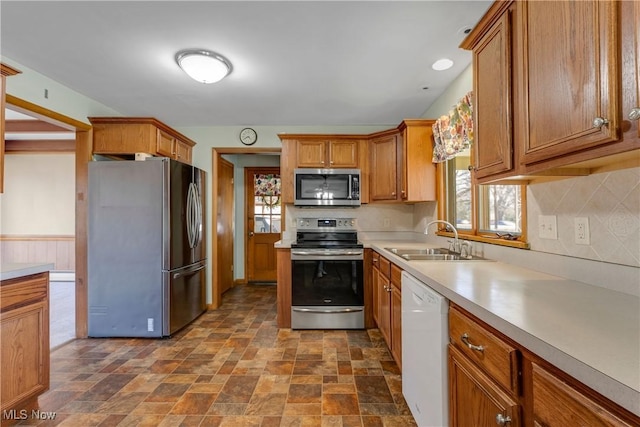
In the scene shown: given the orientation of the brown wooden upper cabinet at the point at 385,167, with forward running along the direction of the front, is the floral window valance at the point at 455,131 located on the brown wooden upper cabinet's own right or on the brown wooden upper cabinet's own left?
on the brown wooden upper cabinet's own left

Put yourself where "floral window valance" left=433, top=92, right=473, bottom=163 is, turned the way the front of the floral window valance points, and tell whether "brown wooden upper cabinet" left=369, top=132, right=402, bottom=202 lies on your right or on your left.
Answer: on your right

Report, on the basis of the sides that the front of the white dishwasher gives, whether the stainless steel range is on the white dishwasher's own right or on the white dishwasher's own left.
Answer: on the white dishwasher's own right

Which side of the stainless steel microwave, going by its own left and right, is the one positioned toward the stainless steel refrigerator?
right

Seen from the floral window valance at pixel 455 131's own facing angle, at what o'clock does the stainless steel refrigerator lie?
The stainless steel refrigerator is roughly at 1 o'clock from the floral window valance.

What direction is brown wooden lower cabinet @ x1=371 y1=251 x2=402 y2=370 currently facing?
to the viewer's left

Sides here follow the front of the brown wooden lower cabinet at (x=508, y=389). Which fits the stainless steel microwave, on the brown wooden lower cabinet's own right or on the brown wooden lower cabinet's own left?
on the brown wooden lower cabinet's own right

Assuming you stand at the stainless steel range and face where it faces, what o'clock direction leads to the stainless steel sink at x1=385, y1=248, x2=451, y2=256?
The stainless steel sink is roughly at 10 o'clock from the stainless steel range.

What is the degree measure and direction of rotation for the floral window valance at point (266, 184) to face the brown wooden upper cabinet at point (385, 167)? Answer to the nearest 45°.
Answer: approximately 45° to its left

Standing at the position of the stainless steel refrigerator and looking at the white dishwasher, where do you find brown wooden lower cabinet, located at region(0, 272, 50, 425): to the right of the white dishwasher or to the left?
right

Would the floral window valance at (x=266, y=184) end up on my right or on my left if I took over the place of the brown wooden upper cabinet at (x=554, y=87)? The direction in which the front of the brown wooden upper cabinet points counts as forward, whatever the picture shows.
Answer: on my right

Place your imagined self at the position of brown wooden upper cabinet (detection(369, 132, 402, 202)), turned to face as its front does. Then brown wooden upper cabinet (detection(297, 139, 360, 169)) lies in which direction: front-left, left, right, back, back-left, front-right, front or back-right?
front-right
